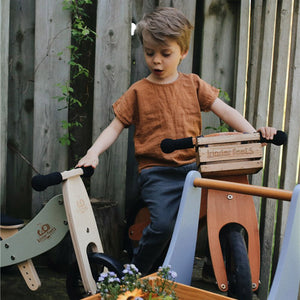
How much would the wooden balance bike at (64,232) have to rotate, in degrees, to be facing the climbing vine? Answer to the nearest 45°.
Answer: approximately 135° to its left

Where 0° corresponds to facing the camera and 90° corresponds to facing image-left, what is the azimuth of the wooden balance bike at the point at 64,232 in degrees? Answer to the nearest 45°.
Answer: approximately 315°

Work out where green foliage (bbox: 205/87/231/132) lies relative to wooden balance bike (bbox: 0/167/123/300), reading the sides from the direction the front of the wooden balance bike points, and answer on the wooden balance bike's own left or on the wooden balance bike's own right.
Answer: on the wooden balance bike's own left
